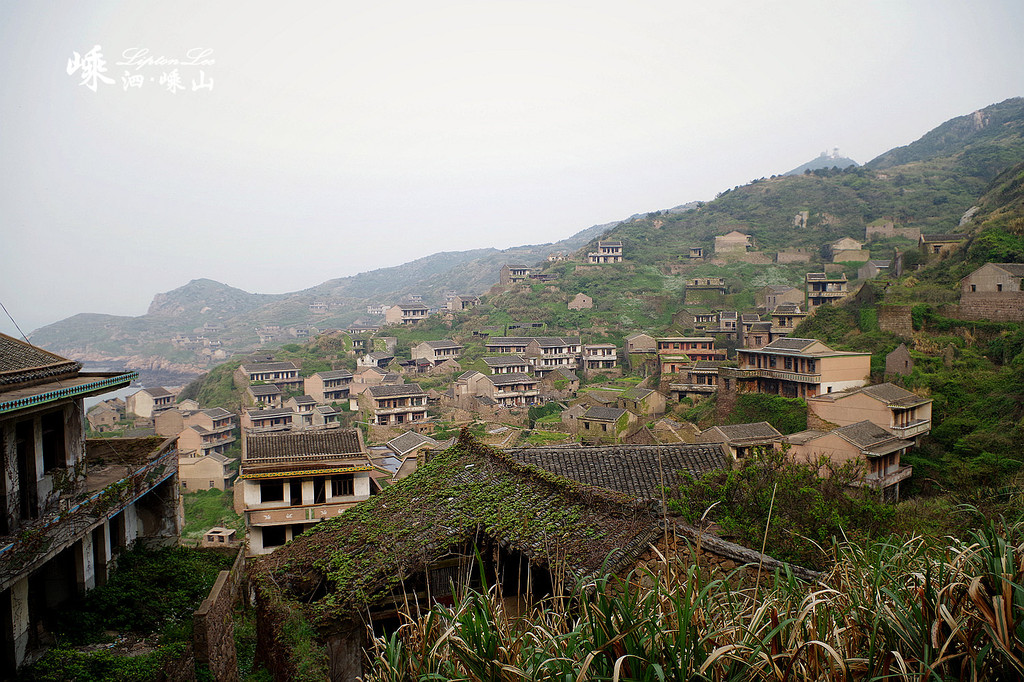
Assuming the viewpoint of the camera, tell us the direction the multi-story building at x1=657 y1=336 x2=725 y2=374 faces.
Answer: facing the viewer

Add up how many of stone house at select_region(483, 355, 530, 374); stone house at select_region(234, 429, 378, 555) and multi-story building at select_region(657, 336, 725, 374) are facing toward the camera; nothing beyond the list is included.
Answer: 3

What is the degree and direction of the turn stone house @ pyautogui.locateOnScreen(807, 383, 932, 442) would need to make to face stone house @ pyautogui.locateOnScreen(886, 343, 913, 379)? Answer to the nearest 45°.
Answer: approximately 135° to its left

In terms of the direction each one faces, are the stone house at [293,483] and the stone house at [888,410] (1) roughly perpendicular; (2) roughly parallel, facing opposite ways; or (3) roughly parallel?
roughly parallel

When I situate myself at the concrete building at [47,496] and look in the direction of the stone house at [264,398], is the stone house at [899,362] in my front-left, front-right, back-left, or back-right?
front-right

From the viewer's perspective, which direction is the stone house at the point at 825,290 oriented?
toward the camera

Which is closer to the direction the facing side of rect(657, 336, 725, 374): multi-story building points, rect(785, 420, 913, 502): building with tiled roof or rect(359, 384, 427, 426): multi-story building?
the building with tiled roof

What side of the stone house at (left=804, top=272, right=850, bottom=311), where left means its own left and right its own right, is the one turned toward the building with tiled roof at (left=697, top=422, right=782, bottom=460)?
front

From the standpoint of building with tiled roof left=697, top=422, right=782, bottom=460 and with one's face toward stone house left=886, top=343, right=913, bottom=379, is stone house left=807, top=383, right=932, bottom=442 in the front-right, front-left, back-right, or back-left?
front-right

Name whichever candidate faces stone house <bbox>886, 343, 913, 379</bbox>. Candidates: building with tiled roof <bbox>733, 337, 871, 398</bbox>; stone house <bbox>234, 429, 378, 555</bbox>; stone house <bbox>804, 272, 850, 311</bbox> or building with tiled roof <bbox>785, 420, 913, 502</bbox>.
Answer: stone house <bbox>804, 272, 850, 311</bbox>
